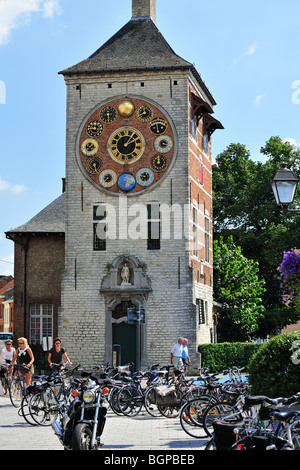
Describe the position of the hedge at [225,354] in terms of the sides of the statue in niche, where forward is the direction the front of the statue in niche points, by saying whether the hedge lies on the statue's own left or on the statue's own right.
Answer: on the statue's own left

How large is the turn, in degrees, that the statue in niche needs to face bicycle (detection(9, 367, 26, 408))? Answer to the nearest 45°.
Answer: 0° — it already faces it

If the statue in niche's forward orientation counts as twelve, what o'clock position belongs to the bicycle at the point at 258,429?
The bicycle is roughly at 12 o'clock from the statue in niche.

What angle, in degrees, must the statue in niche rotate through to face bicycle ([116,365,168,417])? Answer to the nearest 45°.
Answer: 0° — it already faces it

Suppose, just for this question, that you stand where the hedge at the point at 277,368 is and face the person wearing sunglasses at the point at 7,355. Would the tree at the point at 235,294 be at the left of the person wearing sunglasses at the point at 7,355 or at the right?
right

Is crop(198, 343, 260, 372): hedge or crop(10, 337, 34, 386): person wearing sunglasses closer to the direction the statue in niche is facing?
the person wearing sunglasses

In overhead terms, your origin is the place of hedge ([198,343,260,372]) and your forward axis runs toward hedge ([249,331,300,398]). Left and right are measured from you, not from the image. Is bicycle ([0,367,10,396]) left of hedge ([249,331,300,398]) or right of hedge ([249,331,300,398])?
right

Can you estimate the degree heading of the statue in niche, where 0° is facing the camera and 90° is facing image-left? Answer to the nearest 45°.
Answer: approximately 0°

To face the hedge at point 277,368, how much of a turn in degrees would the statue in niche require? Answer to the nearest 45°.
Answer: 0° — it already faces it
